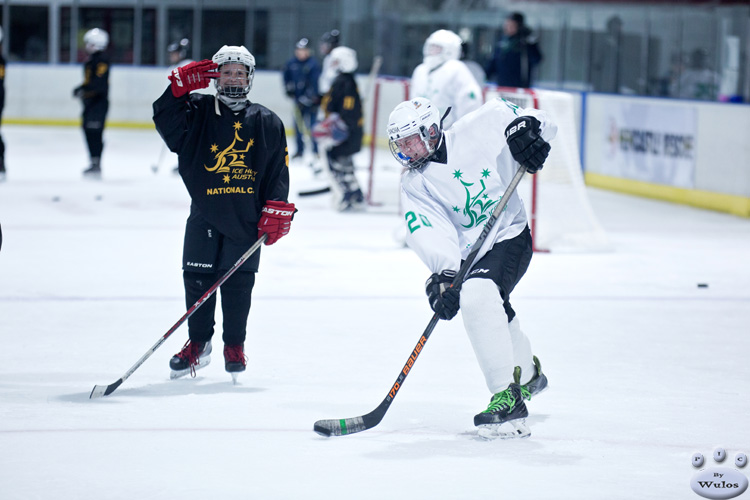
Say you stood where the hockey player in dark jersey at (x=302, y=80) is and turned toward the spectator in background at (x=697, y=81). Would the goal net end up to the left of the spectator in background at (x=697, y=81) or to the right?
right

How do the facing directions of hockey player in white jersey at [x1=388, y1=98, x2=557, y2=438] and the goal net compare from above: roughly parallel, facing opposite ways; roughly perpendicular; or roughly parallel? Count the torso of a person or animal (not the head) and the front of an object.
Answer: roughly parallel

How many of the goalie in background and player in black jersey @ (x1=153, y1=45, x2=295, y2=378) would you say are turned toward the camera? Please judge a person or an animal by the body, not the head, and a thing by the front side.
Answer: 1

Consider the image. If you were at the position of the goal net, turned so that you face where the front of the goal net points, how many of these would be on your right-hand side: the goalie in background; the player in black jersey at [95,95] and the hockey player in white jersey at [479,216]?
2

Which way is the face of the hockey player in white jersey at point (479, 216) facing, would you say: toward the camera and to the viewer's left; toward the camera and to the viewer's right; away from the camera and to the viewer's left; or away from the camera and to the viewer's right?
toward the camera and to the viewer's left

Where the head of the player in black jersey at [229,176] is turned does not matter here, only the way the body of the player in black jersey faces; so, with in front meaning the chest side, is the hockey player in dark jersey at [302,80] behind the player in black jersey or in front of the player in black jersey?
behind

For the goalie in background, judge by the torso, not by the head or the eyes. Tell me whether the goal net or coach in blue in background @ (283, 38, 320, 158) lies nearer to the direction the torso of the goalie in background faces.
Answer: the coach in blue in background

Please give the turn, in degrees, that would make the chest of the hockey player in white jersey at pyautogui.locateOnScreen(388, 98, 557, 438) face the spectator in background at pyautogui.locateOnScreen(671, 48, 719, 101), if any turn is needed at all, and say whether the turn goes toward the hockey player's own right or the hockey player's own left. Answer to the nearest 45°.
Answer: approximately 135° to the hockey player's own right

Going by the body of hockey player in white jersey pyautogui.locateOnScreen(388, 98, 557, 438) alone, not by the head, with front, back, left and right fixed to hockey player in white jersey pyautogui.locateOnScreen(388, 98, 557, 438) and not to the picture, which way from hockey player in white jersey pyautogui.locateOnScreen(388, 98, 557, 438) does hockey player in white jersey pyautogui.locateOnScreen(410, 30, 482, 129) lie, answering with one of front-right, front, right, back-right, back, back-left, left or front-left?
back-right

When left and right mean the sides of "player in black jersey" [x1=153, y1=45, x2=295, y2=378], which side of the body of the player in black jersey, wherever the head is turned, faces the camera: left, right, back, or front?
front

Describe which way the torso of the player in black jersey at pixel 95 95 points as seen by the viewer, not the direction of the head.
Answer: to the viewer's left

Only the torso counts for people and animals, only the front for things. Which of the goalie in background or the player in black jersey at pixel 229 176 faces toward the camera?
the player in black jersey

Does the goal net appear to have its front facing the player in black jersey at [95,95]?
no

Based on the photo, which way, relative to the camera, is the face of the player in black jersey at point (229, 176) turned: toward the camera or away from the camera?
toward the camera

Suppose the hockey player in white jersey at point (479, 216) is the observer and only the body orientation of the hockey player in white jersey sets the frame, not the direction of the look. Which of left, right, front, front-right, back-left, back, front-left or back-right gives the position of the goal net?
back-right

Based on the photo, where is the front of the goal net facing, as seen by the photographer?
facing the viewer and to the left of the viewer
